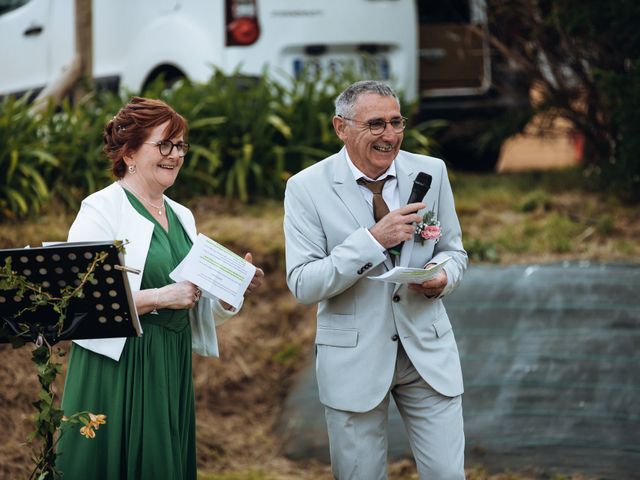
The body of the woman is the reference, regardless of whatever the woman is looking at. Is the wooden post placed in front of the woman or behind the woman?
behind

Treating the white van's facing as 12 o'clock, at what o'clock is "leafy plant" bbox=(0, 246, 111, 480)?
The leafy plant is roughly at 8 o'clock from the white van.

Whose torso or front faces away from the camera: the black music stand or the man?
the black music stand

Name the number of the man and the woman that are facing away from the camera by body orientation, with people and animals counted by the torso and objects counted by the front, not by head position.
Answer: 0

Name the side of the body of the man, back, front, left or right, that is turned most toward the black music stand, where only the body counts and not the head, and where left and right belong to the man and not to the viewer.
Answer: right

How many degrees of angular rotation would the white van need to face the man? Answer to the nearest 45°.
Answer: approximately 135° to its left

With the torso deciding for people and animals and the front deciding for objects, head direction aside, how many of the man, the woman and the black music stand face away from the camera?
1

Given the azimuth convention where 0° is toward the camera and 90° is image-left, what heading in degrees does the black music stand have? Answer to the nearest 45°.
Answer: approximately 180°

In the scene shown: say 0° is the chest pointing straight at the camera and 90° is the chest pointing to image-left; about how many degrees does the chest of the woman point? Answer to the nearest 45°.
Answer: approximately 315°

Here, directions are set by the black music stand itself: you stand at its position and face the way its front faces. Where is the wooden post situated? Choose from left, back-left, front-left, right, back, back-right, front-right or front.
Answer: front

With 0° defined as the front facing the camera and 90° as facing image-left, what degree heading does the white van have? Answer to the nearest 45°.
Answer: approximately 135°

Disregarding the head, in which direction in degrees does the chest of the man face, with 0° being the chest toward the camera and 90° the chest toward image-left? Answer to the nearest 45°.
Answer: approximately 315°

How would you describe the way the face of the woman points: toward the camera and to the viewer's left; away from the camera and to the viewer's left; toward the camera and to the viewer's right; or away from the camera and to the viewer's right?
toward the camera and to the viewer's right

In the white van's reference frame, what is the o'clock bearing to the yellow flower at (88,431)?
The yellow flower is roughly at 8 o'clock from the white van.

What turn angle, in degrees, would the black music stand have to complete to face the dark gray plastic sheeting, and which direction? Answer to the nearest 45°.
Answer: approximately 45° to its right
